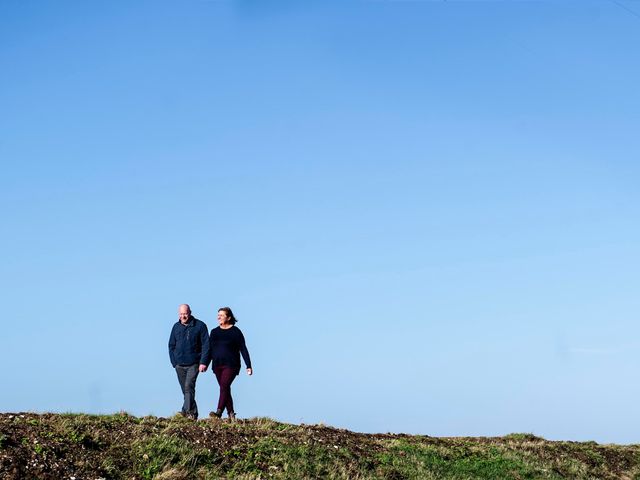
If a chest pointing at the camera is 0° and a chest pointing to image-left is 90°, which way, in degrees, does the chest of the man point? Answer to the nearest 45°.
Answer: approximately 45°

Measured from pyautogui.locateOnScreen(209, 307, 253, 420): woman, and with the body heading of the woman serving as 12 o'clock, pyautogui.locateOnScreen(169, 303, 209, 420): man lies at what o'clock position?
The man is roughly at 2 o'clock from the woman.

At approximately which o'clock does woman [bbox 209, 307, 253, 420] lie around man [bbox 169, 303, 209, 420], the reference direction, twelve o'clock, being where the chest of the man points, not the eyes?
The woman is roughly at 8 o'clock from the man.

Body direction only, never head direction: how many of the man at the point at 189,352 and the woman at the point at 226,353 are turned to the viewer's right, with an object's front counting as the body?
0

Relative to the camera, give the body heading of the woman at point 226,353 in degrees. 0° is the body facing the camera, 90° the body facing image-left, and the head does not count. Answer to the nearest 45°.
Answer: approximately 45°
